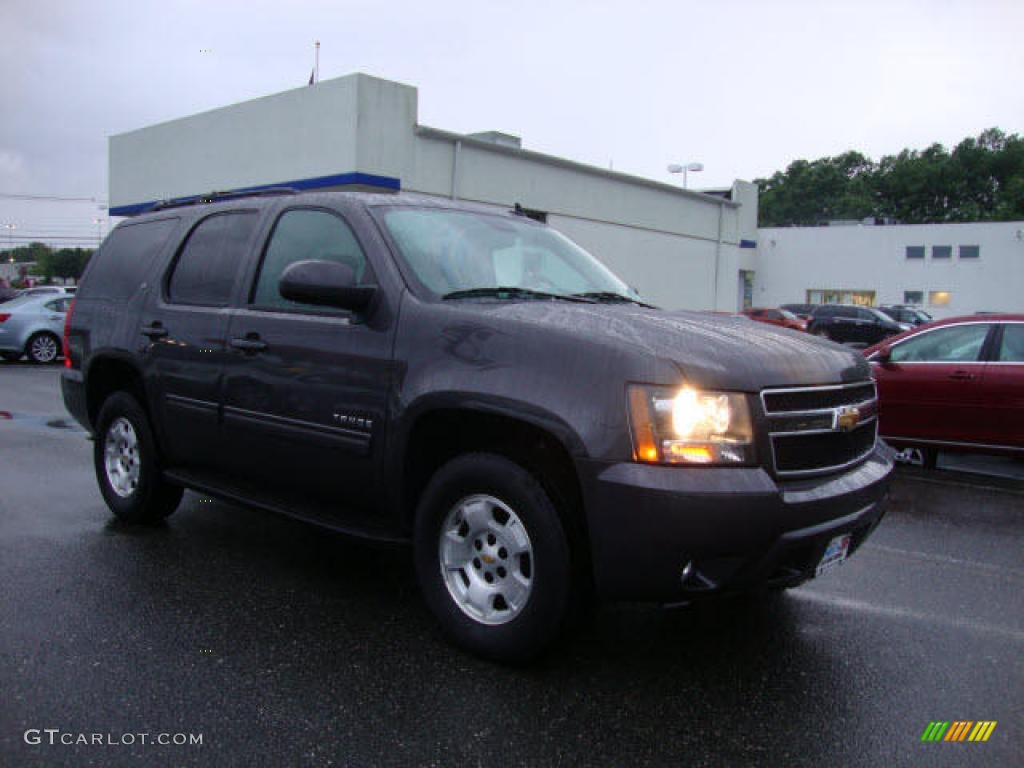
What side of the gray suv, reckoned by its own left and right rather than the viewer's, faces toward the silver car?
back

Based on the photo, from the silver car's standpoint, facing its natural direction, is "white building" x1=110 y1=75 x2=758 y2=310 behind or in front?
in front

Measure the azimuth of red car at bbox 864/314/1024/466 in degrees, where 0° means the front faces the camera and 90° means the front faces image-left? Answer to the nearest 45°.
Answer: approximately 90°

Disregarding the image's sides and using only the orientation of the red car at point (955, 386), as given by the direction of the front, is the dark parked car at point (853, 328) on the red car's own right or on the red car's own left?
on the red car's own right

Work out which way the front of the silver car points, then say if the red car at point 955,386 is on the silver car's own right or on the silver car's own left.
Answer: on the silver car's own right

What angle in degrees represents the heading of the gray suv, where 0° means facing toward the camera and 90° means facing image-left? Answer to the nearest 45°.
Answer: approximately 315°

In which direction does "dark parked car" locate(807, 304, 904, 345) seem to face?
to the viewer's right

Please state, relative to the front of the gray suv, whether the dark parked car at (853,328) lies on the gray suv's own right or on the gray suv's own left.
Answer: on the gray suv's own left

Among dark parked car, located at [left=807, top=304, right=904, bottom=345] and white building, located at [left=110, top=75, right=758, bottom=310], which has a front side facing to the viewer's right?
the dark parked car

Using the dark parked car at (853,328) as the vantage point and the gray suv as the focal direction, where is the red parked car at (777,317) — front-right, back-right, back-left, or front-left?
back-right
